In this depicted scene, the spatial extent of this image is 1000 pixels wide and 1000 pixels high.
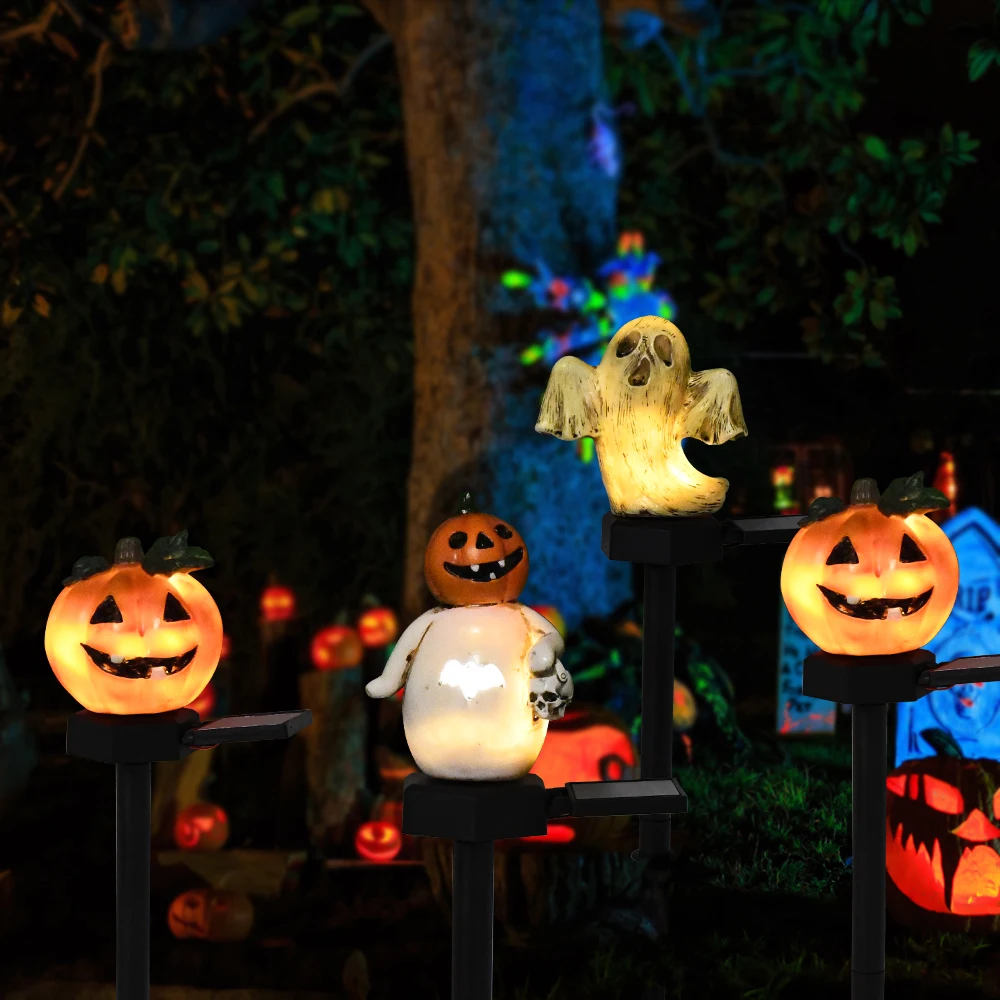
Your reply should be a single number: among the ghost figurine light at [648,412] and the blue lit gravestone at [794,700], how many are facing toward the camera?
2

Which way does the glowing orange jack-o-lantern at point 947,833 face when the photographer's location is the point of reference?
facing the viewer

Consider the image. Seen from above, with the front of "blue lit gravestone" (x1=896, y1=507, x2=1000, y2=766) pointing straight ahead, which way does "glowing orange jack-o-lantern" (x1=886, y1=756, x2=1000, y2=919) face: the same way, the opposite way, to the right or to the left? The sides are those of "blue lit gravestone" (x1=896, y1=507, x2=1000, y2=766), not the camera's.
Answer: the same way

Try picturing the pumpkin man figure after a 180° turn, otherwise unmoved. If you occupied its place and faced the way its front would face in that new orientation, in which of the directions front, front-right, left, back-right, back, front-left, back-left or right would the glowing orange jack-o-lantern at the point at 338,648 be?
front

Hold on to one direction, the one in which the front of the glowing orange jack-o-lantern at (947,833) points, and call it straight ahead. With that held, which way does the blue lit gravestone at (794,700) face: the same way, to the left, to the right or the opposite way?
the same way

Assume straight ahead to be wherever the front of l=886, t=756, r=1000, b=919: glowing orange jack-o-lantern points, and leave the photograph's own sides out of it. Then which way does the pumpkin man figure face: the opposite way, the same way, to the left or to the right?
the same way

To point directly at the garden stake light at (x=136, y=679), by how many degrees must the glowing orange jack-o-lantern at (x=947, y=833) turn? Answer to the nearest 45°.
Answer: approximately 45° to its right

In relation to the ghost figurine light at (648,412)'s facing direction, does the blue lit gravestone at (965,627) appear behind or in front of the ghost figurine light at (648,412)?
behind

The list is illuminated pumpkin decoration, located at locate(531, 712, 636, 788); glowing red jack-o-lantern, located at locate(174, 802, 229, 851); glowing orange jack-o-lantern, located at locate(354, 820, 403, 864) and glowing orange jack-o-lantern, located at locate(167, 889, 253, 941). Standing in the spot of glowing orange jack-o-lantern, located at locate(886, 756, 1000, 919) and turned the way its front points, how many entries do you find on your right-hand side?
4

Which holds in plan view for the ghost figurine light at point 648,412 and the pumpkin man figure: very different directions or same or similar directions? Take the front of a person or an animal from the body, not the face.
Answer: same or similar directions

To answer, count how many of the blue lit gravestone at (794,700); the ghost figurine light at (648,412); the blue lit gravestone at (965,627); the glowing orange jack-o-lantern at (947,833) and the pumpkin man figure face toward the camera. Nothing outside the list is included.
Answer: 5

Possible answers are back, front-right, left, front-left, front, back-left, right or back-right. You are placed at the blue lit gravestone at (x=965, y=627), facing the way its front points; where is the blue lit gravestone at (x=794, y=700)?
back-right

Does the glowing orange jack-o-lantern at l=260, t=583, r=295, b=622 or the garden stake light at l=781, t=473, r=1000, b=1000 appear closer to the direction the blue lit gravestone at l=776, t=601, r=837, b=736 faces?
the garden stake light

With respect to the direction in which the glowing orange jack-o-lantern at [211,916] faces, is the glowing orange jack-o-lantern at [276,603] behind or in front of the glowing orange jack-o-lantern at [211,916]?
behind

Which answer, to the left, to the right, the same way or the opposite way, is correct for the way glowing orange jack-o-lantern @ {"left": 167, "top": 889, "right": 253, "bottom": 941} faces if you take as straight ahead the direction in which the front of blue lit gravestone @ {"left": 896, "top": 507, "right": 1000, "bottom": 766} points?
the same way

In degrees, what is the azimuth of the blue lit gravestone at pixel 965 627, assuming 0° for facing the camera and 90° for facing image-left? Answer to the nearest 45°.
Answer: approximately 0°

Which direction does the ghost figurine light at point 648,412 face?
toward the camera

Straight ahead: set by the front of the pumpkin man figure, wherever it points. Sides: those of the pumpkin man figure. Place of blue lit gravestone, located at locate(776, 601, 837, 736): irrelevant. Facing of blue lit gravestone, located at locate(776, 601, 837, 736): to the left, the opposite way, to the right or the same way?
the same way
